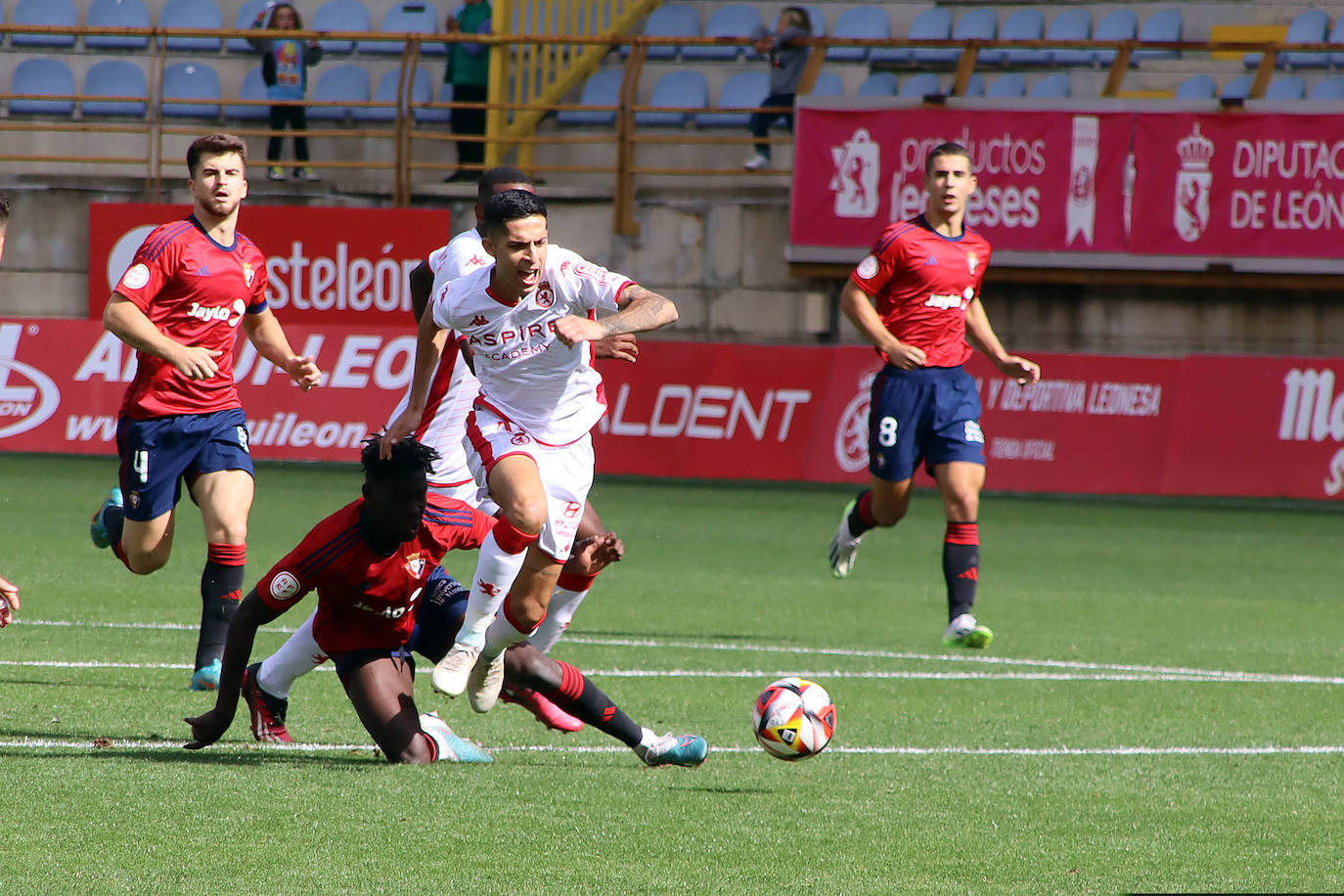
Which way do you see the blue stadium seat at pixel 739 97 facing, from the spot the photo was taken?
facing the viewer and to the left of the viewer

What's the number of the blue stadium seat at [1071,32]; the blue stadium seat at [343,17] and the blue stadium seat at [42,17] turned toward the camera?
3

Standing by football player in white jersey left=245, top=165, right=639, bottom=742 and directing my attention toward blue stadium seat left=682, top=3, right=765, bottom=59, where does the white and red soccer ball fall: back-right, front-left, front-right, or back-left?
back-right

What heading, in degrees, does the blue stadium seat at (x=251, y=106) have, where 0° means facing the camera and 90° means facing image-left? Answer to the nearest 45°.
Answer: approximately 0°

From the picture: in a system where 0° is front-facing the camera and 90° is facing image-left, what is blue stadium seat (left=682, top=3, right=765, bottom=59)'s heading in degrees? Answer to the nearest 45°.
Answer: approximately 45°

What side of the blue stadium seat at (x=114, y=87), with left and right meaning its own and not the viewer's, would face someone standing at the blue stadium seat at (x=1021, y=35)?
left

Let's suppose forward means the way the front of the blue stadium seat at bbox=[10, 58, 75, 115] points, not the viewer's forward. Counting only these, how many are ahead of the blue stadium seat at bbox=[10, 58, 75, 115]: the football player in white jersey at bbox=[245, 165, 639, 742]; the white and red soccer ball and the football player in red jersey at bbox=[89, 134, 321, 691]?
3

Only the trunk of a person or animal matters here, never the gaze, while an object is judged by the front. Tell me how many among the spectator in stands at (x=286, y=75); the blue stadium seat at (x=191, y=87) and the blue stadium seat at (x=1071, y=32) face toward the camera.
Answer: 3

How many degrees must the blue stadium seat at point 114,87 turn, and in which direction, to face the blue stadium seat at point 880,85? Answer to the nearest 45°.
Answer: approximately 45° to its left

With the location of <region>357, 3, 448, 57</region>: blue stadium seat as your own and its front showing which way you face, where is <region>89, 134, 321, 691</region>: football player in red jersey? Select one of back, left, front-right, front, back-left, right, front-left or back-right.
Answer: front

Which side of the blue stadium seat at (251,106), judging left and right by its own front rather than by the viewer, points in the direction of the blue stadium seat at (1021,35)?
left

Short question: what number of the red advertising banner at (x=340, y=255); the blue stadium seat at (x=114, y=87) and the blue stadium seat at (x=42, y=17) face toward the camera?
3

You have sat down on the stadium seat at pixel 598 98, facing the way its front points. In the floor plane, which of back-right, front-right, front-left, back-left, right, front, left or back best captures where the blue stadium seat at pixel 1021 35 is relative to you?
back-left

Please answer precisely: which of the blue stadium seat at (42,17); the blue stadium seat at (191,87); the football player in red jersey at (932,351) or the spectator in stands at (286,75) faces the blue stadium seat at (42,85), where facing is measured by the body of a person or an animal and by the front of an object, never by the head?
the blue stadium seat at (42,17)

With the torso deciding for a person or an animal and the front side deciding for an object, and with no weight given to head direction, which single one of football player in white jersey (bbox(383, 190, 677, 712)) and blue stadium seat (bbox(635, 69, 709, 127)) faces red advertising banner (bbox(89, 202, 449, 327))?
the blue stadium seat

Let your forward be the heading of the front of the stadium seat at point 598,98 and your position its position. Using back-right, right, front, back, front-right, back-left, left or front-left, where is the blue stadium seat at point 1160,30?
back-left

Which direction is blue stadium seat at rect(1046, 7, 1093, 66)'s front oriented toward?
toward the camera

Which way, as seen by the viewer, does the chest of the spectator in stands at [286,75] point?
toward the camera
